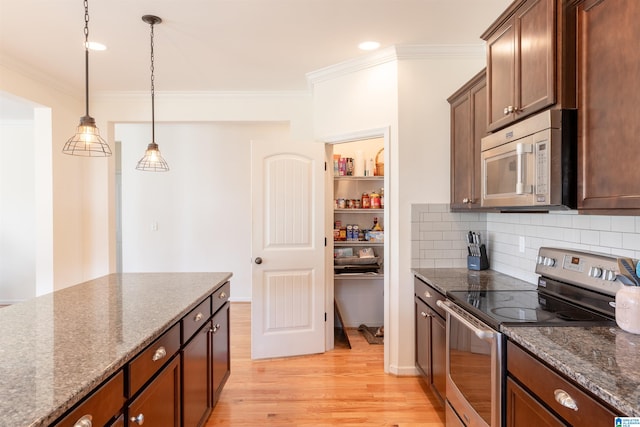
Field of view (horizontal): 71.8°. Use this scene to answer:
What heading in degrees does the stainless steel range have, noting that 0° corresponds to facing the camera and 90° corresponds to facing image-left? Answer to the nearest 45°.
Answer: approximately 45°

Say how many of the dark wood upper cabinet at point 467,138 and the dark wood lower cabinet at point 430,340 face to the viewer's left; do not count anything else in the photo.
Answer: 2

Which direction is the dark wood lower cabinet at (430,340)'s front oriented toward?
to the viewer's left

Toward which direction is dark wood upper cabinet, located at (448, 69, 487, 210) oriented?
to the viewer's left

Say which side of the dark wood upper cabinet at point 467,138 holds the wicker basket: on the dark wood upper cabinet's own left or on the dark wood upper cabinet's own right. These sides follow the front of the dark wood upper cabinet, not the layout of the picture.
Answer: on the dark wood upper cabinet's own right

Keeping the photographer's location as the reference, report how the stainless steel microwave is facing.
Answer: facing the viewer and to the left of the viewer
